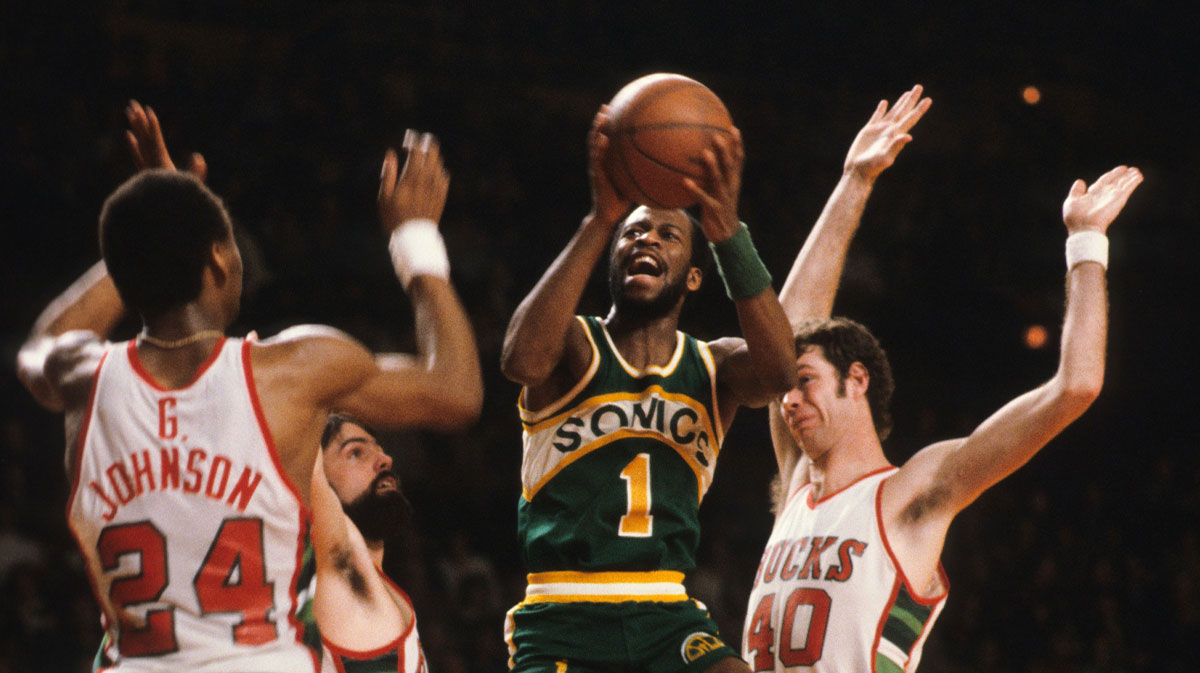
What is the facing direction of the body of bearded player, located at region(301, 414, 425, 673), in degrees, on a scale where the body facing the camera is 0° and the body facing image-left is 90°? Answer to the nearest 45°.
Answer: approximately 270°

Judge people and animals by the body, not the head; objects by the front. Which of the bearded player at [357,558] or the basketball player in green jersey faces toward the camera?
the basketball player in green jersey

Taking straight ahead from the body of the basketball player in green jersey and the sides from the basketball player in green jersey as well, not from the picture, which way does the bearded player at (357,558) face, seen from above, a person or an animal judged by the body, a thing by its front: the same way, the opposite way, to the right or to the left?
to the left

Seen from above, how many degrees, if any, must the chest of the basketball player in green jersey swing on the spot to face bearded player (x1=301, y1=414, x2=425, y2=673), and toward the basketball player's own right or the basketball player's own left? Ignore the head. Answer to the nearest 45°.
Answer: approximately 90° to the basketball player's own right

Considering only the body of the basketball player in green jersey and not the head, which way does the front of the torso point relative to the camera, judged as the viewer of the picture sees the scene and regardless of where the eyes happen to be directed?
toward the camera
